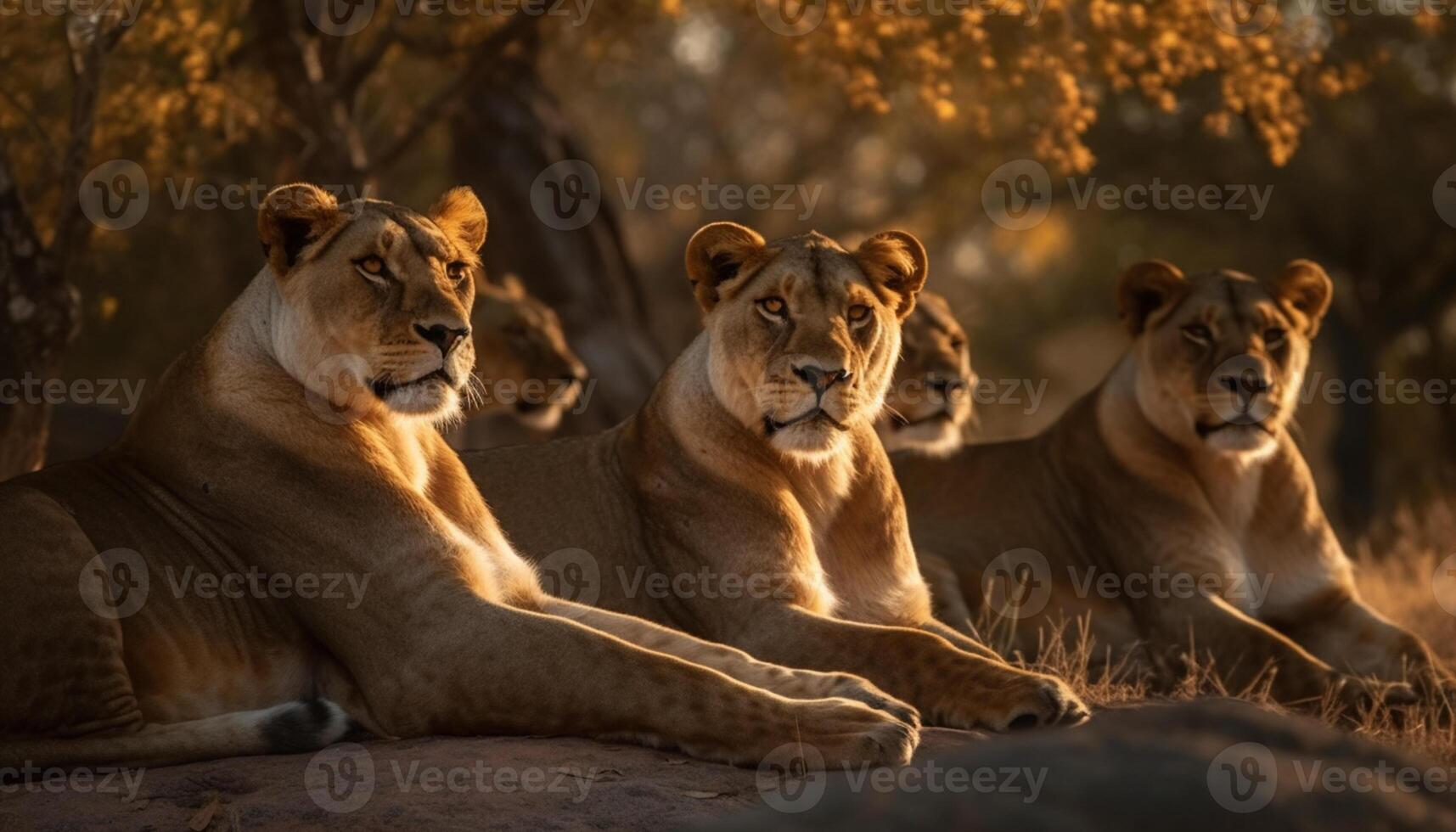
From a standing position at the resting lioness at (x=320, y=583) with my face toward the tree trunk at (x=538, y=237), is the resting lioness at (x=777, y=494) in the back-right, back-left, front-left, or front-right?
front-right

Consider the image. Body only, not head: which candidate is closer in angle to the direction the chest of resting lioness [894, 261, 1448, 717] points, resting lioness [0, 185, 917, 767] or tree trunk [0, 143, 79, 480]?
the resting lioness

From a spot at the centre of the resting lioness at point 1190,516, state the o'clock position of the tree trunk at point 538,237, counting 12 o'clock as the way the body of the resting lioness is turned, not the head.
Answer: The tree trunk is roughly at 6 o'clock from the resting lioness.

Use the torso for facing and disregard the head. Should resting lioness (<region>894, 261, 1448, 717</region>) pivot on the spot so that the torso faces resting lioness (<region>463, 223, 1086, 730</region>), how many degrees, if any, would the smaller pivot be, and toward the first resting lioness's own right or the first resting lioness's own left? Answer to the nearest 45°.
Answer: approximately 90° to the first resting lioness's own right

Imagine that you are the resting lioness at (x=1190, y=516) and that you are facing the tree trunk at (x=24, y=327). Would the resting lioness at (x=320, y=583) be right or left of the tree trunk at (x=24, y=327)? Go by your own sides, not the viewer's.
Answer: left

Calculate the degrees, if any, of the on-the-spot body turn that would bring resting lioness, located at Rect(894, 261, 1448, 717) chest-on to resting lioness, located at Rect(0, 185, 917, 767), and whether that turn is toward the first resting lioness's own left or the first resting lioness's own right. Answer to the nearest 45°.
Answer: approximately 90° to the first resting lioness's own right

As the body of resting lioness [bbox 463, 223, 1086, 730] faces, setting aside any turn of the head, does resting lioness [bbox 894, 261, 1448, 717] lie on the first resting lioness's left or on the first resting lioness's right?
on the first resting lioness's left

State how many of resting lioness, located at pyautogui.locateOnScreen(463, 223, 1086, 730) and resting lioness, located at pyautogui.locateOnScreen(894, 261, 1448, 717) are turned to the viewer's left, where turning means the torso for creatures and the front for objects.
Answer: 0

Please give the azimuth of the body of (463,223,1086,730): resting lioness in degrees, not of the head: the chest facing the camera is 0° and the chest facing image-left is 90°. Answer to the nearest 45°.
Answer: approximately 315°

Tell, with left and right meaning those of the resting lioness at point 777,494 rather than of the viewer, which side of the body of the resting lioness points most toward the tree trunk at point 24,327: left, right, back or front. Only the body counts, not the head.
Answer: back

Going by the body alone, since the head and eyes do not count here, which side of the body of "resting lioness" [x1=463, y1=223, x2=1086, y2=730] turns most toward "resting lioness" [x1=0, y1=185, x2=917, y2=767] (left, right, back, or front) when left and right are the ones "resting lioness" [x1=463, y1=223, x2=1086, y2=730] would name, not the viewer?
right

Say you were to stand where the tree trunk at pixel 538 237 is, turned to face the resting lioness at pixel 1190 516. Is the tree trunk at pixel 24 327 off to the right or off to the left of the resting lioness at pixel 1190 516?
right
